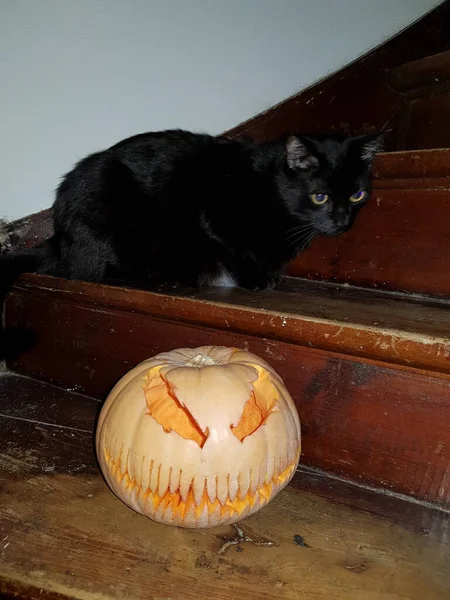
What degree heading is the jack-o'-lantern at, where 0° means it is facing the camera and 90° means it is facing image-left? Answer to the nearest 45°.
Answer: approximately 0°

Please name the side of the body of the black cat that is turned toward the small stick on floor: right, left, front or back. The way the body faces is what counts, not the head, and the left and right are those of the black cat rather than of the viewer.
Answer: right

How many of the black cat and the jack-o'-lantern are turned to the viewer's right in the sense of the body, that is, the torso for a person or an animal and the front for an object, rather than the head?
1

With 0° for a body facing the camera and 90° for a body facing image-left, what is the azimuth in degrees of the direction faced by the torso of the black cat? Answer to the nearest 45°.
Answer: approximately 270°

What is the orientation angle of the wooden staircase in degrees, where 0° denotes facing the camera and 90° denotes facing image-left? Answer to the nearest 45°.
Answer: approximately 45°

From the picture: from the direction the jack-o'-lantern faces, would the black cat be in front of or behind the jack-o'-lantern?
behind

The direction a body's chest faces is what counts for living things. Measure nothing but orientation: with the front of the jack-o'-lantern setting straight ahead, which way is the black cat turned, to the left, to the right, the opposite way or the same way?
to the left

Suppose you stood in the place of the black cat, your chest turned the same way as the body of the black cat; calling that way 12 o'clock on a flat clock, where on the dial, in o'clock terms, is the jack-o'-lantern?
The jack-o'-lantern is roughly at 3 o'clock from the black cat.
